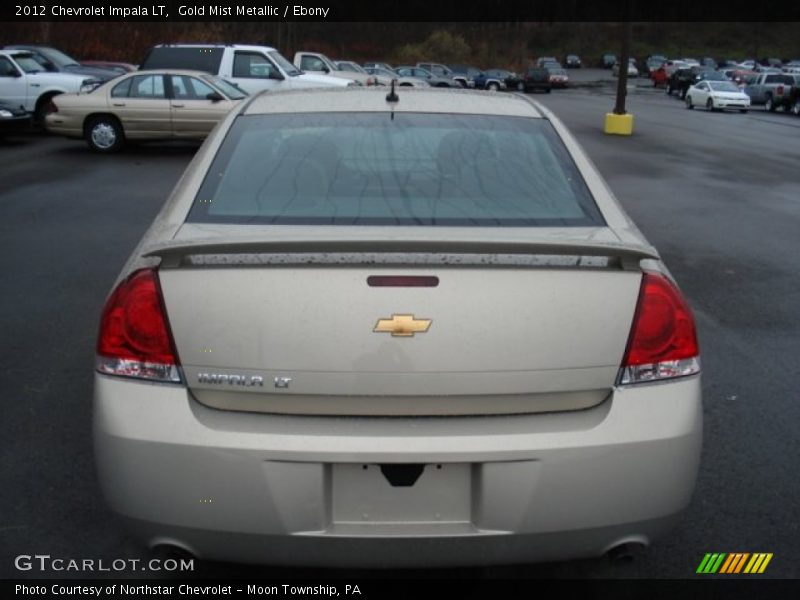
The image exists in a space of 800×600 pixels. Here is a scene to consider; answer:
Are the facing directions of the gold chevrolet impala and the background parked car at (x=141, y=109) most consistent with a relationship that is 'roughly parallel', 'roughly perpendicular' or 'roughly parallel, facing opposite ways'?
roughly perpendicular

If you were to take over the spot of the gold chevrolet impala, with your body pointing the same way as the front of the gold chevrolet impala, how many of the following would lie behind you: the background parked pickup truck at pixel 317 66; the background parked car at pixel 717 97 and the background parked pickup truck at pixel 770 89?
0

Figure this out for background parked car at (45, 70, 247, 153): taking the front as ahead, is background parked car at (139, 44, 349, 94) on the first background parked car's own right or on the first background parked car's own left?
on the first background parked car's own left

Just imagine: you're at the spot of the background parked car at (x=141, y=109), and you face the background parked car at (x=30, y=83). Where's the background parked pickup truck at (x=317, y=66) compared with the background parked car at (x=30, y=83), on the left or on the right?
right

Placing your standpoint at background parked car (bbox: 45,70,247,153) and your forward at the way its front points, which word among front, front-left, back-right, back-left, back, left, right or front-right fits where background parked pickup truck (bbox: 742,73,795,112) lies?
front-left

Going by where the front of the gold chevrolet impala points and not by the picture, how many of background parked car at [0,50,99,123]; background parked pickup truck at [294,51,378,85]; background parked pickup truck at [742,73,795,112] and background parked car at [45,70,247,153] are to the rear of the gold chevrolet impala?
0

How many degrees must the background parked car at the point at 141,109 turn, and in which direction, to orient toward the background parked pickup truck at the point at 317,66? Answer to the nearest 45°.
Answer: approximately 45° to its left

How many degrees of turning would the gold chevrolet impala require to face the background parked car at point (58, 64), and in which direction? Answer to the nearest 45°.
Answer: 0° — it already faces it

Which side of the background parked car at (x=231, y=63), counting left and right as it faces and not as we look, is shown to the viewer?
right

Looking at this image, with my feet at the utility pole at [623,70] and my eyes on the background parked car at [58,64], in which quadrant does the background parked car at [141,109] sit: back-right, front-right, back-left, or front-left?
front-left

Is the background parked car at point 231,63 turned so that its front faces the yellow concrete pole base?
yes

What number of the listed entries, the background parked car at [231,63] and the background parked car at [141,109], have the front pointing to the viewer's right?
2

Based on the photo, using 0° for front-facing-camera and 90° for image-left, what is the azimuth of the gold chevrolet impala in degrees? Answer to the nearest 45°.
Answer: approximately 180°

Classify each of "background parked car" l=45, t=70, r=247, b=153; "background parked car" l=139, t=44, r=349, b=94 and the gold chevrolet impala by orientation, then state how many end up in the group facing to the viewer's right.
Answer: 2

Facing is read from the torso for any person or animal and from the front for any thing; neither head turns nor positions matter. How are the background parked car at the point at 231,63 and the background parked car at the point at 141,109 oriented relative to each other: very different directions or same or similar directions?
same or similar directions

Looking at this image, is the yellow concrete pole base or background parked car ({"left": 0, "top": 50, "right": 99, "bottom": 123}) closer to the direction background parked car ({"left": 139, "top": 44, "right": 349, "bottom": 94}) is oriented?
the yellow concrete pole base

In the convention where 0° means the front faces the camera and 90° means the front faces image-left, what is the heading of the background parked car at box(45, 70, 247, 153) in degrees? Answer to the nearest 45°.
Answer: approximately 270°

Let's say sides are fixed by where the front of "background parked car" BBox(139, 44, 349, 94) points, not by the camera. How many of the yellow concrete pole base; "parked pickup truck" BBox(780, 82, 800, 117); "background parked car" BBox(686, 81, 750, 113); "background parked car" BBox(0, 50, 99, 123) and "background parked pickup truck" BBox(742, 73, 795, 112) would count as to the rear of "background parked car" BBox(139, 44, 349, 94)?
1
